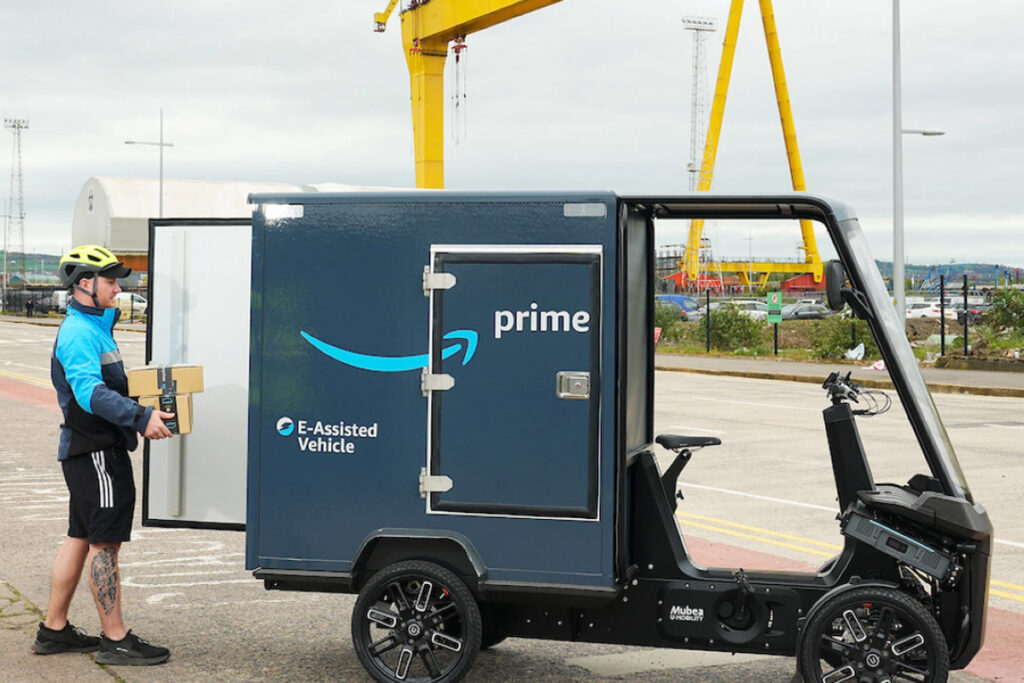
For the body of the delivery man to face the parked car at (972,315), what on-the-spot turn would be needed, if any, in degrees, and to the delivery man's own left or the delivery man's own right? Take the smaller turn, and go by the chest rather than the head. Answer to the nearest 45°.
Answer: approximately 45° to the delivery man's own left

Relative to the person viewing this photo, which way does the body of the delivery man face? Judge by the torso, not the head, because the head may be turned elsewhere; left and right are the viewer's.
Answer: facing to the right of the viewer

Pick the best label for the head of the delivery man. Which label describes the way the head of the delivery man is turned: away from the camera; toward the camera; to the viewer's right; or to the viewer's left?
to the viewer's right

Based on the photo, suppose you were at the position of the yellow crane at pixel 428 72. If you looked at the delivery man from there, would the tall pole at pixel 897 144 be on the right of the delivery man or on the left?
left

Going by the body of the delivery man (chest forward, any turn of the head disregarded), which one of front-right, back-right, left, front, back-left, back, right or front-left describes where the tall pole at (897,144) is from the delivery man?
front-left

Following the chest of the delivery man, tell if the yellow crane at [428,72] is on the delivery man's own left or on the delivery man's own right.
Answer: on the delivery man's own left
